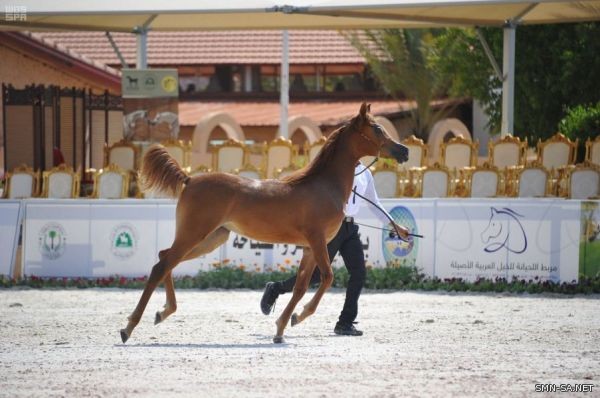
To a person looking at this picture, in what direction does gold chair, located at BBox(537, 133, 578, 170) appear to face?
facing the viewer

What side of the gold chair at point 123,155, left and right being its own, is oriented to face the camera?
front

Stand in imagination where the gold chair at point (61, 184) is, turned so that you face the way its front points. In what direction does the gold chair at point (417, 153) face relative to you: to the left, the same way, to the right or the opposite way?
the same way

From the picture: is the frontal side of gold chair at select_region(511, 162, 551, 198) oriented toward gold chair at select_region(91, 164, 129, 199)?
no

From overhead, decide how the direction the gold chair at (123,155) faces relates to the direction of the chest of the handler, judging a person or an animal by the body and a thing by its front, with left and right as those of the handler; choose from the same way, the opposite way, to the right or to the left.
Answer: to the right

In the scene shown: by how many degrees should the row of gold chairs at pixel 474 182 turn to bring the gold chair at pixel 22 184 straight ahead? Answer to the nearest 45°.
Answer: approximately 90° to its right

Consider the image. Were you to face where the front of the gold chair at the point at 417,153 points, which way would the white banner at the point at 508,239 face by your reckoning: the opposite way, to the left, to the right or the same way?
the same way

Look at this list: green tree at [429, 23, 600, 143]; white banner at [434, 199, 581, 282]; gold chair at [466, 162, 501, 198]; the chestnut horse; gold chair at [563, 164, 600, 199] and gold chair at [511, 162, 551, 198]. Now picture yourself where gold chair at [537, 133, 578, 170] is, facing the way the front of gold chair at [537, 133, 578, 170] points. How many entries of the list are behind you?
1

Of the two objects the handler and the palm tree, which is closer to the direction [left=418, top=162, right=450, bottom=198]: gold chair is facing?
the handler

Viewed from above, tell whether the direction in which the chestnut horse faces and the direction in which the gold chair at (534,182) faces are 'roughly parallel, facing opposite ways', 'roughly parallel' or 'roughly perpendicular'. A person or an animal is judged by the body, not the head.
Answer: roughly perpendicular

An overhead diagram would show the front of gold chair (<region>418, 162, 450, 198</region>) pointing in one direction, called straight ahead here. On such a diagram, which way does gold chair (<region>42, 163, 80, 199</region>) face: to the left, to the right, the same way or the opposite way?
the same way

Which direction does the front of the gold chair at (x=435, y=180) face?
toward the camera

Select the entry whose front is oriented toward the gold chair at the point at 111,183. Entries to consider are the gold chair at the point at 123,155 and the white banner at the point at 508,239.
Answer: the gold chair at the point at 123,155

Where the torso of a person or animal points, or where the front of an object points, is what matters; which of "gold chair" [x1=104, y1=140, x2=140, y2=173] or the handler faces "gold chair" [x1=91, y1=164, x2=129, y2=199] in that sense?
"gold chair" [x1=104, y1=140, x2=140, y2=173]

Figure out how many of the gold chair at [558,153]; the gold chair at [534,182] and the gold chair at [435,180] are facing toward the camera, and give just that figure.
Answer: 3

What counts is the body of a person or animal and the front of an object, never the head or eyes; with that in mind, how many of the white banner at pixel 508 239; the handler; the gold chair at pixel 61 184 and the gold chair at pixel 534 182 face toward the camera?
3

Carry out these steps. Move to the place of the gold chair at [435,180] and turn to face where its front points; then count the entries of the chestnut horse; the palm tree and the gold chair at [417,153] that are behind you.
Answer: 2

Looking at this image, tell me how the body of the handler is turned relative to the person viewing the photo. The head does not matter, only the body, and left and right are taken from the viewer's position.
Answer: facing to the right of the viewer

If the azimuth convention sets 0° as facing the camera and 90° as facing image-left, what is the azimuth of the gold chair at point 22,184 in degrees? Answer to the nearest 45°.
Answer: approximately 0°

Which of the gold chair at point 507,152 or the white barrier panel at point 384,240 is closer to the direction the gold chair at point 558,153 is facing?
the white barrier panel
